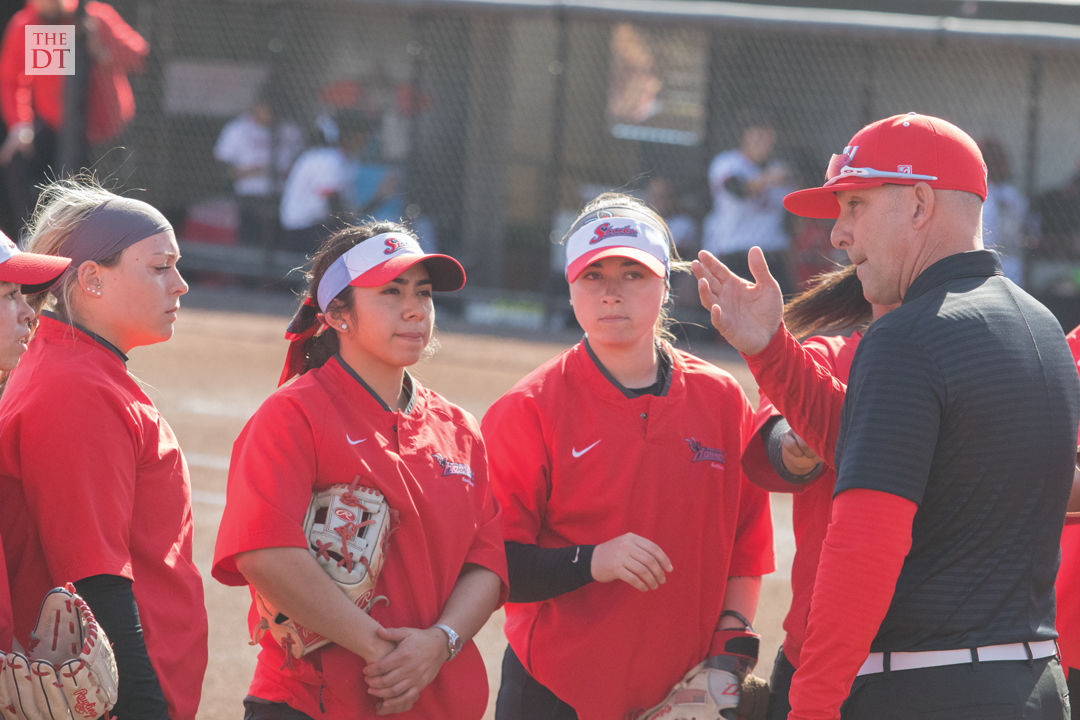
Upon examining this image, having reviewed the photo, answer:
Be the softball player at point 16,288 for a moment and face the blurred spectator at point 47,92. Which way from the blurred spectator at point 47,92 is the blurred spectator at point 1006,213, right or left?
right

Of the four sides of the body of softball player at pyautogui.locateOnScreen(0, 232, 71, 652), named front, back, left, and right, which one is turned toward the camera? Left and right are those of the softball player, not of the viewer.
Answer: right

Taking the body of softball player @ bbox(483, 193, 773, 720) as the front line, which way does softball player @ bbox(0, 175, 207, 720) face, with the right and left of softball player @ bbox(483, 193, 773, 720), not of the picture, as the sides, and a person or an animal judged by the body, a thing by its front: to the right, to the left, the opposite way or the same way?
to the left

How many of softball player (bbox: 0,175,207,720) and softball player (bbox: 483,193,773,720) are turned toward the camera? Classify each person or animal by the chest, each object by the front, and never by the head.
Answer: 1

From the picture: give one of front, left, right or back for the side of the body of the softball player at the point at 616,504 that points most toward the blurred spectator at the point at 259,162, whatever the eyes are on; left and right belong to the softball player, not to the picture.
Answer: back

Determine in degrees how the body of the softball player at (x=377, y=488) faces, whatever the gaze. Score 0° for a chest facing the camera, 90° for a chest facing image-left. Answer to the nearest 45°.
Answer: approximately 315°

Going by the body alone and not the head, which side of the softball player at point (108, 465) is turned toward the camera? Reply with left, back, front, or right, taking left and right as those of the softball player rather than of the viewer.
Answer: right

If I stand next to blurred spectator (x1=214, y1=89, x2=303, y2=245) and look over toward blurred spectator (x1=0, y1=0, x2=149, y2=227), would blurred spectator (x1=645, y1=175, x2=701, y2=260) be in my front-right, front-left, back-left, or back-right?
back-left

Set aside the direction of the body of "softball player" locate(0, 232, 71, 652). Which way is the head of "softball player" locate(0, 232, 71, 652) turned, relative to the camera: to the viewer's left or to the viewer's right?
to the viewer's right

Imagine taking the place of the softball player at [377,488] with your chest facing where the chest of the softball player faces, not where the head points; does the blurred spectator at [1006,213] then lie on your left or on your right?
on your left
